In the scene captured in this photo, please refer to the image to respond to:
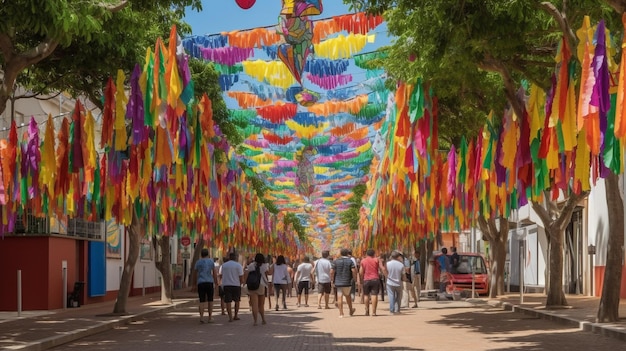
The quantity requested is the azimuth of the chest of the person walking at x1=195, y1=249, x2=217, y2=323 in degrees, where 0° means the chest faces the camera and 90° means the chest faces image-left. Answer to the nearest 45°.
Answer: approximately 180°

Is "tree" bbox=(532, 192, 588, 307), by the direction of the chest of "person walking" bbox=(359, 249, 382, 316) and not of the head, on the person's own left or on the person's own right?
on the person's own right

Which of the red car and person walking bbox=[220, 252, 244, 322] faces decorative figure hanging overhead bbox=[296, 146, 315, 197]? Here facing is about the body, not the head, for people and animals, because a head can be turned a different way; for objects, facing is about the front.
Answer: the person walking

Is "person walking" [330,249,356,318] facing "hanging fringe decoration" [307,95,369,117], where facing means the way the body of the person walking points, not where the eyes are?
yes

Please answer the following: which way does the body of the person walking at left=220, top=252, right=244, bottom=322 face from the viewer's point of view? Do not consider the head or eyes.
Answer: away from the camera

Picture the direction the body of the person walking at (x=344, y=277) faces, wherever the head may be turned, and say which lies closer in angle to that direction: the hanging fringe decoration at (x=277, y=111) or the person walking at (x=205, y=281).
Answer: the hanging fringe decoration

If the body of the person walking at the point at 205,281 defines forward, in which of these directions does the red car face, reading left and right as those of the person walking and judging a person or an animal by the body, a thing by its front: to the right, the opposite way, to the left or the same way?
the opposite way
